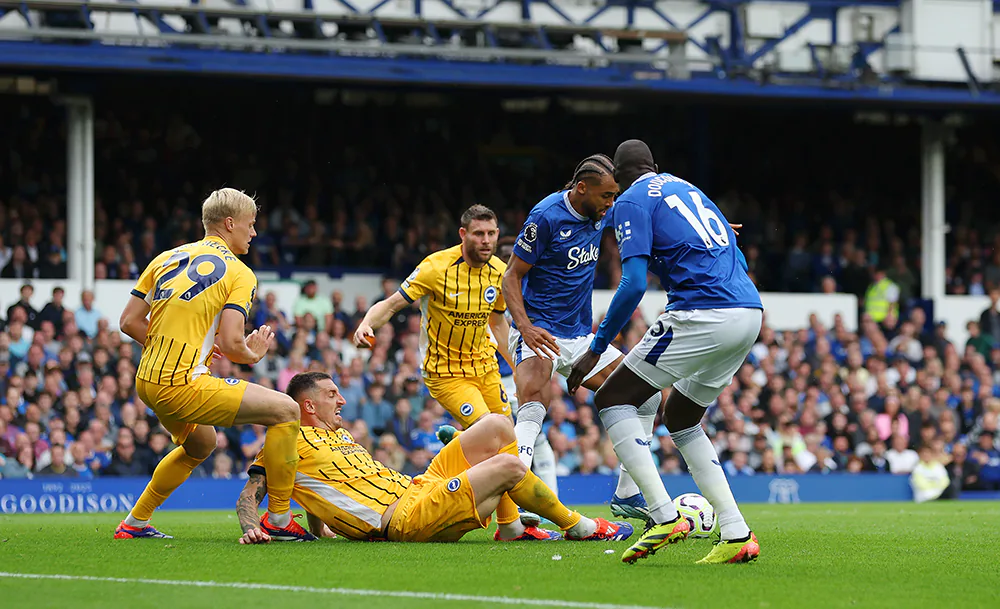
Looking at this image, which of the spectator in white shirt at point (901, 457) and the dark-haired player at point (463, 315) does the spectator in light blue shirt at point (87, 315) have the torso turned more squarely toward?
the dark-haired player

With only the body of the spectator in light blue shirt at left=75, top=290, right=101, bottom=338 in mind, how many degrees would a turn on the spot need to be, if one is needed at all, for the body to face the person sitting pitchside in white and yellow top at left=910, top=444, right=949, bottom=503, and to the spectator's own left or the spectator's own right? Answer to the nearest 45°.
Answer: approximately 90° to the spectator's own left

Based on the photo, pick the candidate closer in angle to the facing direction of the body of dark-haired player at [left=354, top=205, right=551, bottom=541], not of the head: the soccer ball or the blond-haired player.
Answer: the soccer ball

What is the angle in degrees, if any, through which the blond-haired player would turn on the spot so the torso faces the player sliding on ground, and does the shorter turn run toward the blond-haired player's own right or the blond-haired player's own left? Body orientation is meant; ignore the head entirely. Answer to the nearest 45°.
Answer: approximately 45° to the blond-haired player's own right

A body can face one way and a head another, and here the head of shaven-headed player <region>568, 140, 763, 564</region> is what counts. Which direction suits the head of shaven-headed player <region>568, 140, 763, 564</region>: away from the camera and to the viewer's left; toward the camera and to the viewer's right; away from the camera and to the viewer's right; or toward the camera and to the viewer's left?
away from the camera and to the viewer's left

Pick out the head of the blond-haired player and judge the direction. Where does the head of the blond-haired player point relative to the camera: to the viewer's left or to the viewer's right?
to the viewer's right

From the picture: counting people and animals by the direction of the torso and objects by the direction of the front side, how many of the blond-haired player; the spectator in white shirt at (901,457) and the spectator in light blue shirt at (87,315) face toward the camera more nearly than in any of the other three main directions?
2

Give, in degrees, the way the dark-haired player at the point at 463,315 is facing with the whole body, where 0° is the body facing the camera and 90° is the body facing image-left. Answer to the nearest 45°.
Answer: approximately 315°

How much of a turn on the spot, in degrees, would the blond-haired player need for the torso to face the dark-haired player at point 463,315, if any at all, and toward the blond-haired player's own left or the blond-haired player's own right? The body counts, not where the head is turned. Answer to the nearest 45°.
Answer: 0° — they already face them

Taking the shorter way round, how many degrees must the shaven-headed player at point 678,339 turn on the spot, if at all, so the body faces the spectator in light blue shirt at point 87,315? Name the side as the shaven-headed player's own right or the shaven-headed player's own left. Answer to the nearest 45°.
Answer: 0° — they already face them
